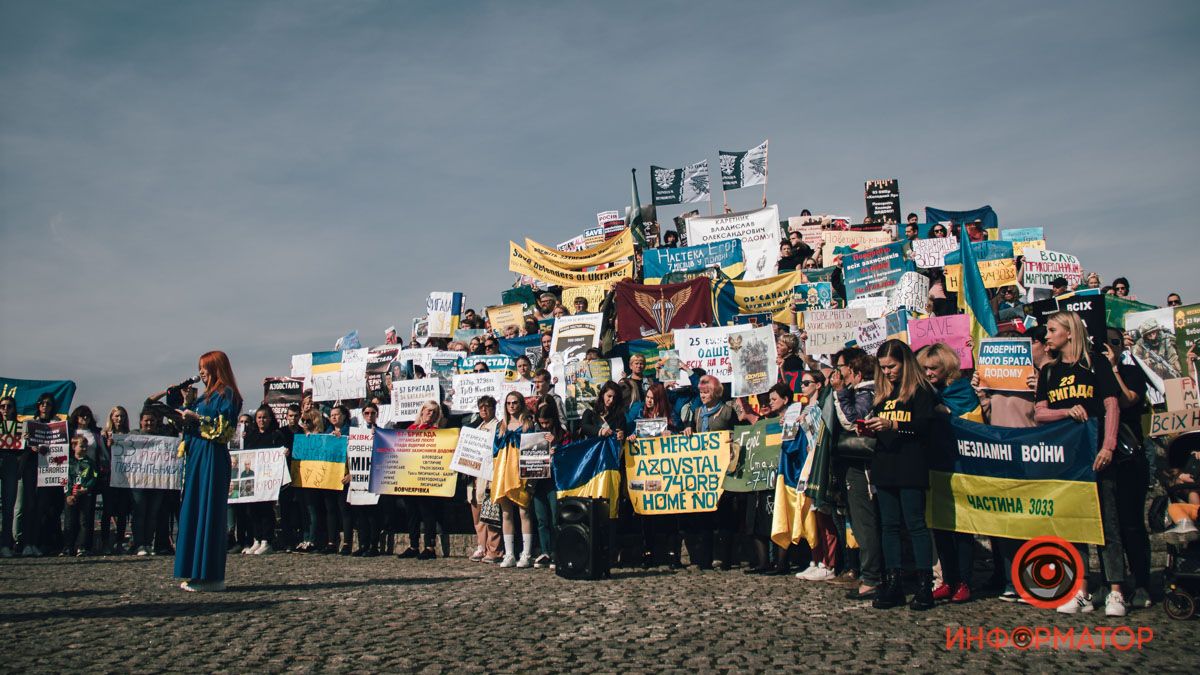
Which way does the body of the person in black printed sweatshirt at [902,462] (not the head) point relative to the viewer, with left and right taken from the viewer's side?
facing the viewer and to the left of the viewer

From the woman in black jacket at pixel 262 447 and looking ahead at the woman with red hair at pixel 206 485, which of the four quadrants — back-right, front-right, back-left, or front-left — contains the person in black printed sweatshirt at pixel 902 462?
front-left

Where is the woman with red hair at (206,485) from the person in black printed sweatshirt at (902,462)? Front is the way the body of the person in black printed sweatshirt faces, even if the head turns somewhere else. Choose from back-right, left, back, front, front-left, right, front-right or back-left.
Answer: front-right

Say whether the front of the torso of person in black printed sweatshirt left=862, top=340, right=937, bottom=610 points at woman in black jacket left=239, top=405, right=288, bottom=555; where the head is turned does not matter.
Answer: no

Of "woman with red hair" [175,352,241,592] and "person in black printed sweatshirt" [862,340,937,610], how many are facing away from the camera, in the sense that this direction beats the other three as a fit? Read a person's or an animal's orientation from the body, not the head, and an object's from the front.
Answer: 0

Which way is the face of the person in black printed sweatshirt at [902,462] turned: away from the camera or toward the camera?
toward the camera
